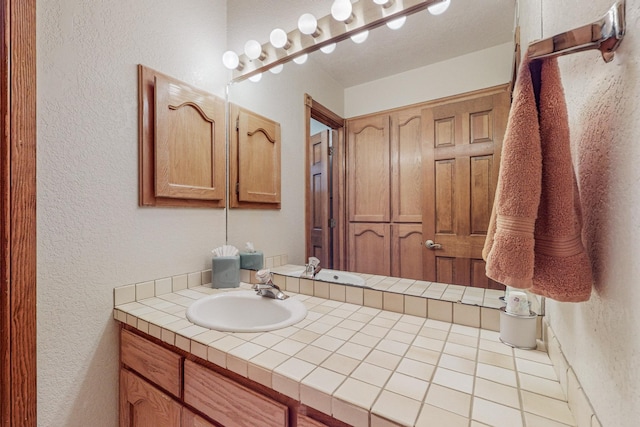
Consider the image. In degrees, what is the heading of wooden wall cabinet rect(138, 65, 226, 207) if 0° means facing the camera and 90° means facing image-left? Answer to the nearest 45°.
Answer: approximately 315°

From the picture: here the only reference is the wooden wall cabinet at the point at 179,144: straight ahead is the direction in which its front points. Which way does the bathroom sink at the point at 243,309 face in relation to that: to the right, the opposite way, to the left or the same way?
to the right

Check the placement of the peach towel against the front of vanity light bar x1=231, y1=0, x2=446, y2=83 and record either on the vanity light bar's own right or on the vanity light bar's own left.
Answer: on the vanity light bar's own left

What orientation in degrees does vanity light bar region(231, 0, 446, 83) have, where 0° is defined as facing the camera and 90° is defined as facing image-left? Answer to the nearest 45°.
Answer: approximately 45°

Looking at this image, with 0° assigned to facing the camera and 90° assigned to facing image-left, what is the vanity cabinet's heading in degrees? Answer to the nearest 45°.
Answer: approximately 45°

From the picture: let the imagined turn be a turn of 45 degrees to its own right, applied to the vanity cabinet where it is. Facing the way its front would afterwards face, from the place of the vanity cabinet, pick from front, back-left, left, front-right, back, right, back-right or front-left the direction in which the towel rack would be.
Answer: back-left

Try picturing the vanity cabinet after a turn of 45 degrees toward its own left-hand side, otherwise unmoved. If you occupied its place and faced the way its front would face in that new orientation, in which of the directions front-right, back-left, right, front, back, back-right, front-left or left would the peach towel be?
front-left
